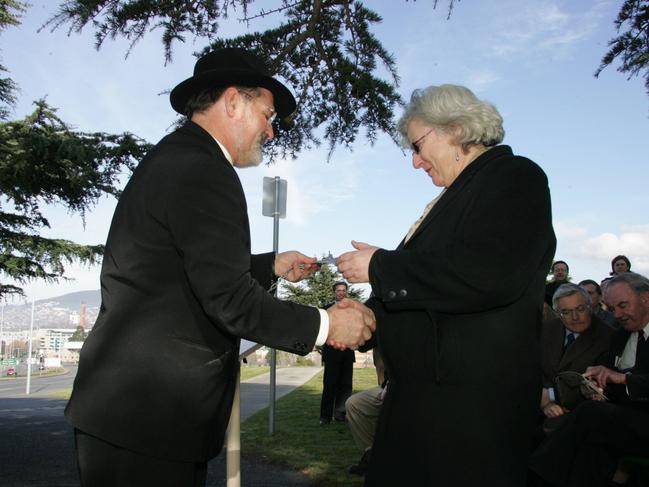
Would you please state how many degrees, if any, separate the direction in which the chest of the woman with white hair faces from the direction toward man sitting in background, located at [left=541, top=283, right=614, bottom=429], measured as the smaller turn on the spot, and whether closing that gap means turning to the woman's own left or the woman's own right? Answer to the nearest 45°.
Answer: approximately 90° to the woman's own right

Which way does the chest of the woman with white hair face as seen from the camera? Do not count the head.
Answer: to the viewer's left

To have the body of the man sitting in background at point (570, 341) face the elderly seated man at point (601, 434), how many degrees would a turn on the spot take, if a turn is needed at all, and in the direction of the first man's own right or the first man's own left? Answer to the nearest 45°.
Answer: approximately 45° to the first man's own left

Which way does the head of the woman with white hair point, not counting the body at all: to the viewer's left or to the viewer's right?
to the viewer's left

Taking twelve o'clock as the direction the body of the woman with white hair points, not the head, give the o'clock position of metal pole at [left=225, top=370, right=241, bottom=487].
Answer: The metal pole is roughly at 1 o'clock from the woman with white hair.

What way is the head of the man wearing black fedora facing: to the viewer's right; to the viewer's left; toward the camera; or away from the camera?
to the viewer's right

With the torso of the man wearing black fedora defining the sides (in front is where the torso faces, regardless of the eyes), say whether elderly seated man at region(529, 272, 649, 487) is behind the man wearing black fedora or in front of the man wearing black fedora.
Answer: in front

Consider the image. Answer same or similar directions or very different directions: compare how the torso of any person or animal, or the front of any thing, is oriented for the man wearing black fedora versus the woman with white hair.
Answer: very different directions

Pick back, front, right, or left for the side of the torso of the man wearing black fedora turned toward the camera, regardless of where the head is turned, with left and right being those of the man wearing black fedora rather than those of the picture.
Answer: right

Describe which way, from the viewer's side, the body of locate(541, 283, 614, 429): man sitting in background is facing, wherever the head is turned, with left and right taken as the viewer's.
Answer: facing the viewer and to the left of the viewer

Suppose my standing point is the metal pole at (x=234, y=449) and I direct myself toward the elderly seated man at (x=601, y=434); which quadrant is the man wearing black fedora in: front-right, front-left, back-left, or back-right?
back-right

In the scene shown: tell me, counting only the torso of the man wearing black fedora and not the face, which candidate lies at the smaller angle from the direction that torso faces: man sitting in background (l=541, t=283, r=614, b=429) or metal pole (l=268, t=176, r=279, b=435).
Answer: the man sitting in background

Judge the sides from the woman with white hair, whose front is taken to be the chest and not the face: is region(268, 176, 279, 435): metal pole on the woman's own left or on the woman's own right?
on the woman's own right

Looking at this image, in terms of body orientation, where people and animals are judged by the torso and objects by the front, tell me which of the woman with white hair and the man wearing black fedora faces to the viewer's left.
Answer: the woman with white hair

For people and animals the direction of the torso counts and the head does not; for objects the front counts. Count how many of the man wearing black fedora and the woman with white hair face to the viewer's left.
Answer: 1
